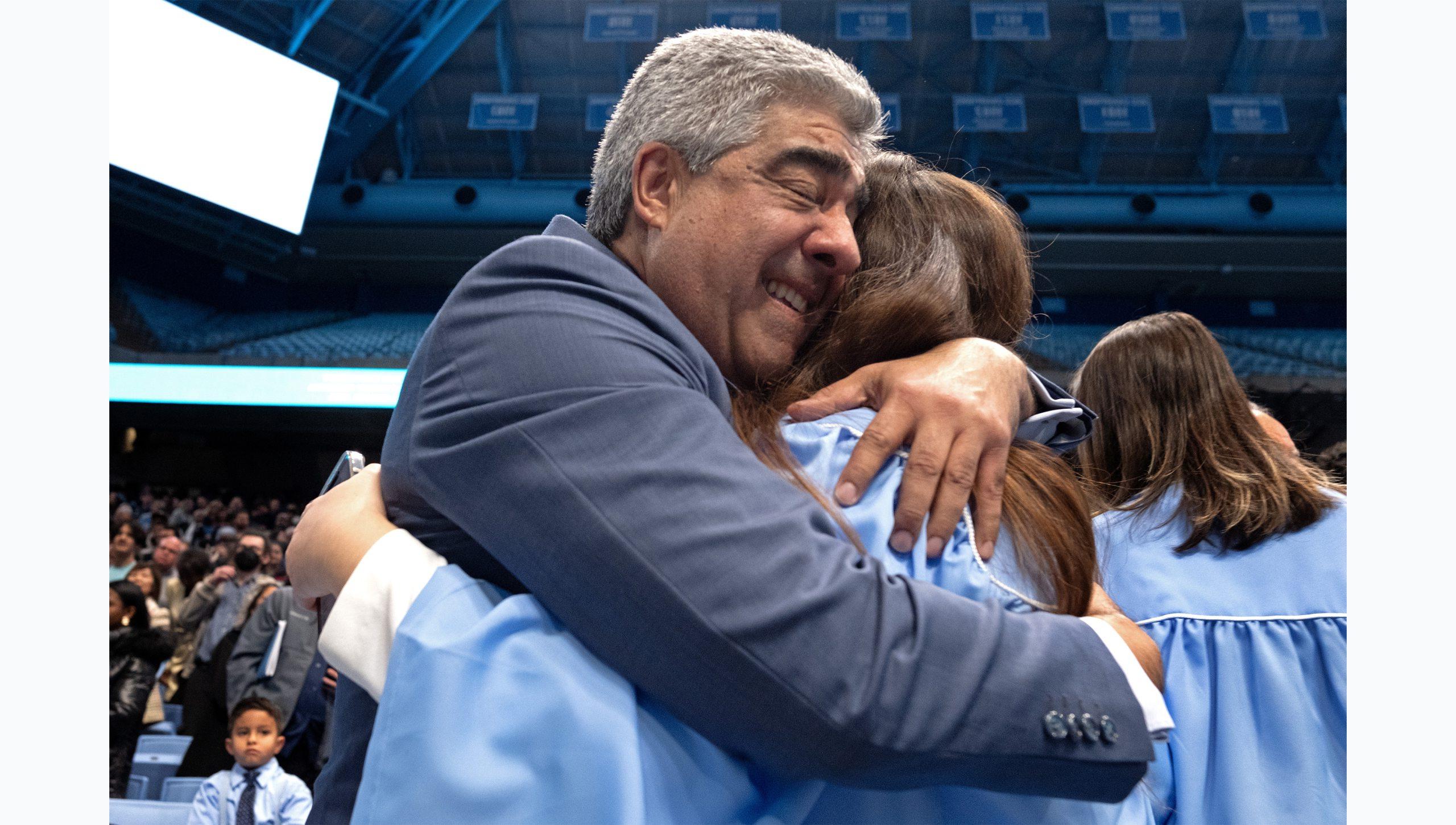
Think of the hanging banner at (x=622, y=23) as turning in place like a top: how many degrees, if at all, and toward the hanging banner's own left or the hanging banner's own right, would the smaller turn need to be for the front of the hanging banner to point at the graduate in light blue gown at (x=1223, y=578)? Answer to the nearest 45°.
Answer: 0° — it already faces them

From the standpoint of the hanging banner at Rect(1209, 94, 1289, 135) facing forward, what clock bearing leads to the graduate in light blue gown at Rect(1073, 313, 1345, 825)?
The graduate in light blue gown is roughly at 12 o'clock from the hanging banner.

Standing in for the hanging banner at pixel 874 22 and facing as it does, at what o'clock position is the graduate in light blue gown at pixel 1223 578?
The graduate in light blue gown is roughly at 12 o'clock from the hanging banner.

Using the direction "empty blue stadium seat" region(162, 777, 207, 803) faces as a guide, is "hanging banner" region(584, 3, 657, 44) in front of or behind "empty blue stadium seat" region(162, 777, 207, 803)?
behind

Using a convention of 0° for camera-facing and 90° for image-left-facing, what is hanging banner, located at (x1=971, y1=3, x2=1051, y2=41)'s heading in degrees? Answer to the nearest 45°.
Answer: approximately 0°

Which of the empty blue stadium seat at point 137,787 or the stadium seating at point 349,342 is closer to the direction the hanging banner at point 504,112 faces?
the empty blue stadium seat

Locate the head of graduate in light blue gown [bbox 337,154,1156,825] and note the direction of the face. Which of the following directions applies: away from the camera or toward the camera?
away from the camera

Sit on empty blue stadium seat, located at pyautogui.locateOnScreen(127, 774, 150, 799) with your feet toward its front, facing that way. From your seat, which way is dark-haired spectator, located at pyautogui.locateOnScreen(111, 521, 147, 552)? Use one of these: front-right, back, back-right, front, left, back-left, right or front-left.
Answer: back
